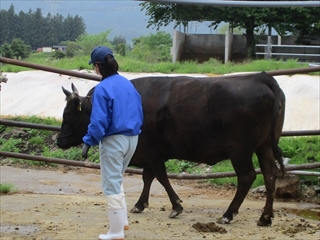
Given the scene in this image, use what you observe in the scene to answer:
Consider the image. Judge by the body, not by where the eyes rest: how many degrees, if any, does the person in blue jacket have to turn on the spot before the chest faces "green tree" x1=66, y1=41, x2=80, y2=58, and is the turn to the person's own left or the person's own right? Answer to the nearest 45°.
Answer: approximately 45° to the person's own right

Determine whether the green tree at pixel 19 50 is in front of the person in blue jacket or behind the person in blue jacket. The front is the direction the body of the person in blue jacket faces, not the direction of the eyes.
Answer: in front

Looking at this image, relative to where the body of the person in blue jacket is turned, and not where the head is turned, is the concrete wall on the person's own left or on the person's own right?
on the person's own right

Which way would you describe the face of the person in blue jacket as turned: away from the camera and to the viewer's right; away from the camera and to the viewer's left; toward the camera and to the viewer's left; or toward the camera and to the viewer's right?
away from the camera and to the viewer's left

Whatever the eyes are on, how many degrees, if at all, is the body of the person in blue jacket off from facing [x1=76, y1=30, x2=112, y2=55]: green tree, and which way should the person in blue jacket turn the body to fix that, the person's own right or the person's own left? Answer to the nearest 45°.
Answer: approximately 45° to the person's own right

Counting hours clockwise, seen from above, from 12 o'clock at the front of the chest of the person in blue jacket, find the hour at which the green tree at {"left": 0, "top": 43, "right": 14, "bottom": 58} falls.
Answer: The green tree is roughly at 1 o'clock from the person in blue jacket.

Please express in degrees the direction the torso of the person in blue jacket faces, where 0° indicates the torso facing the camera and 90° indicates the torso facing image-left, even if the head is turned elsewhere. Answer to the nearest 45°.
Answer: approximately 135°
